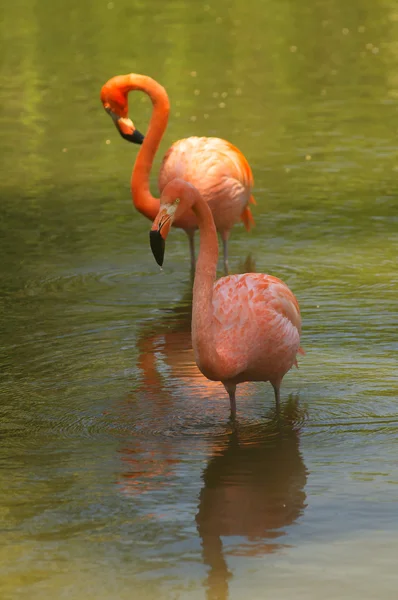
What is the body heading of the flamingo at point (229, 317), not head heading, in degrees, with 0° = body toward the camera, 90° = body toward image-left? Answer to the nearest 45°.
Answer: approximately 45°

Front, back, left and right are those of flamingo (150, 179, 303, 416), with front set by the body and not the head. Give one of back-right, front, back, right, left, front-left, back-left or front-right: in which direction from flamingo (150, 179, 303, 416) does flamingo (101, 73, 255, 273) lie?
back-right
